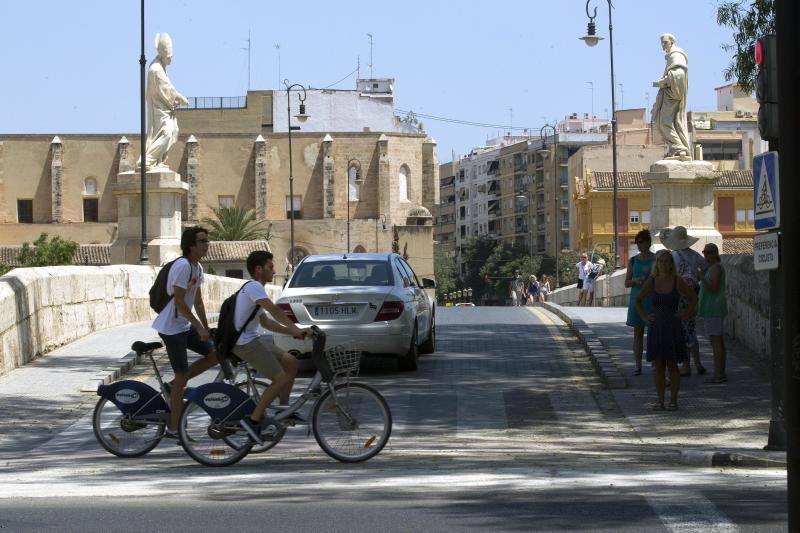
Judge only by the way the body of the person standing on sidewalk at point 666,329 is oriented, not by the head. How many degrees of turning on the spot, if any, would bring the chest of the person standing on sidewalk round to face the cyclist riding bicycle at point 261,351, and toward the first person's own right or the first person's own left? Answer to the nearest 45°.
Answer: approximately 45° to the first person's own right

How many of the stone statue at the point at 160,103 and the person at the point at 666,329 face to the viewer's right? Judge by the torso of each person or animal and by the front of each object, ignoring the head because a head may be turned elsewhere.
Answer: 1

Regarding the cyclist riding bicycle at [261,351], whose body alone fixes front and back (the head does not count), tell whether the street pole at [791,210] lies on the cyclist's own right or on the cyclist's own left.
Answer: on the cyclist's own right

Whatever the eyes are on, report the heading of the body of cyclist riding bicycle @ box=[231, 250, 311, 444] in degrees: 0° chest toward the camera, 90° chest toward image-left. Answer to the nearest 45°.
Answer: approximately 270°

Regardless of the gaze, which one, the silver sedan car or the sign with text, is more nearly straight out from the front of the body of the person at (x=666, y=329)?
the sign with text

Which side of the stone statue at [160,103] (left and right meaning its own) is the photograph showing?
right

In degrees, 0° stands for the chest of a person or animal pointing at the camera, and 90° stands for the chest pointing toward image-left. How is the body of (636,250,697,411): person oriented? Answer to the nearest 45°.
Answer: approximately 0°

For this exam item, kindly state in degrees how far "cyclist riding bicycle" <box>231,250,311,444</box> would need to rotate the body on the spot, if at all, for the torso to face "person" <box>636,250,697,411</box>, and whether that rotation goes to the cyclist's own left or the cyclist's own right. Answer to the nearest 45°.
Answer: approximately 45° to the cyclist's own left

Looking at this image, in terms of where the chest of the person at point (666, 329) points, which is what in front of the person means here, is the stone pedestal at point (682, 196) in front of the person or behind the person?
behind

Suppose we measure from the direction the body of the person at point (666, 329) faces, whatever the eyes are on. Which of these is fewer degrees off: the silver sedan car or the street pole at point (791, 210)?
the street pole
